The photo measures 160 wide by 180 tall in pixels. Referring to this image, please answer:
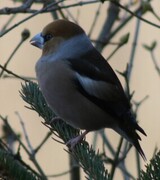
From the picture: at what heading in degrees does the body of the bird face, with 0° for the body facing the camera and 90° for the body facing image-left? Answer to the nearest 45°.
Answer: approximately 90°
